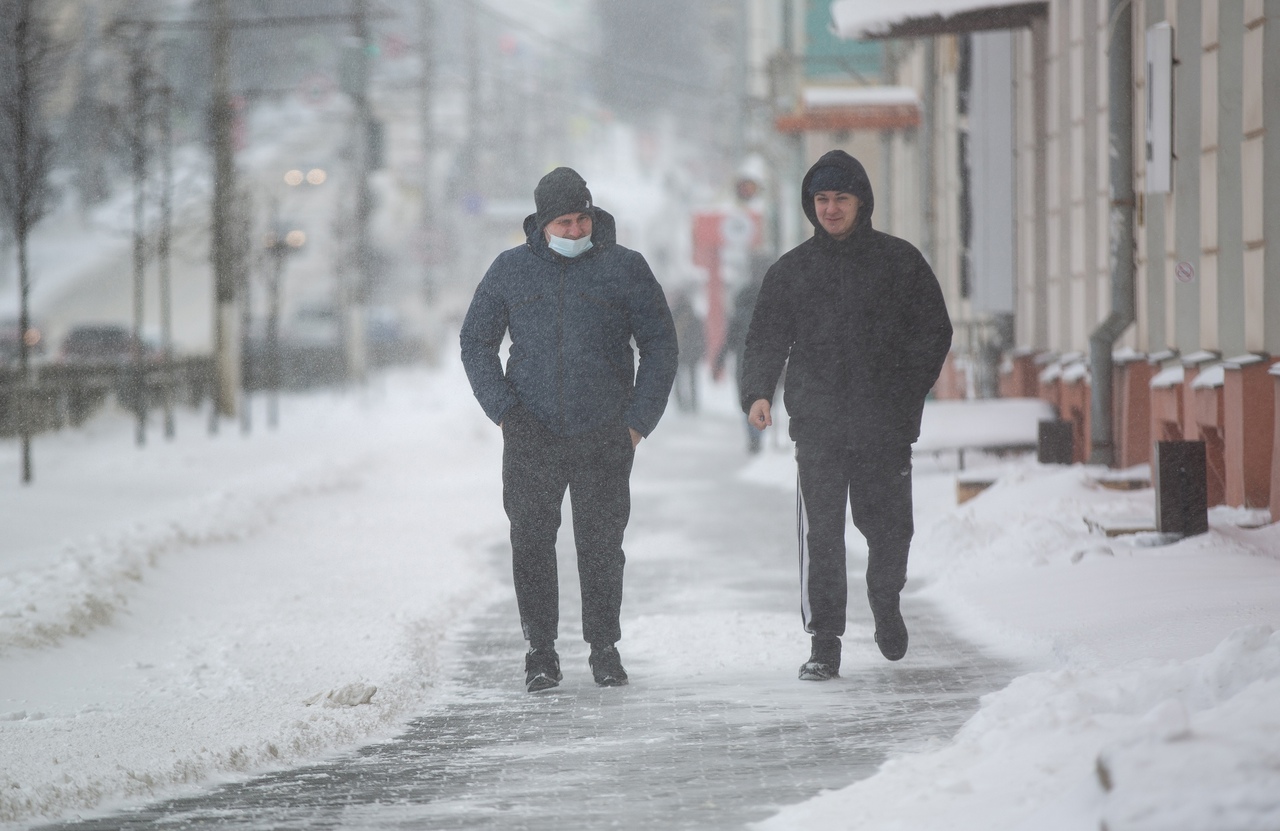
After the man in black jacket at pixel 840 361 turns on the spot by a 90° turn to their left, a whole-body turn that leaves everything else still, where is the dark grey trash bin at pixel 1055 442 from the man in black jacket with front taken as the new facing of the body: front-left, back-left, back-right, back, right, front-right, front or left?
left

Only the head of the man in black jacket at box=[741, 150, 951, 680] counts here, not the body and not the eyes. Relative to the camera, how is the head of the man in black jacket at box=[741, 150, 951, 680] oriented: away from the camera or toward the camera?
toward the camera

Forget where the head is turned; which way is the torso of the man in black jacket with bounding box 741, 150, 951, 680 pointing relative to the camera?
toward the camera

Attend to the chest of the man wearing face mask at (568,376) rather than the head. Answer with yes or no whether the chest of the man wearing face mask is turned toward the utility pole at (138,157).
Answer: no
